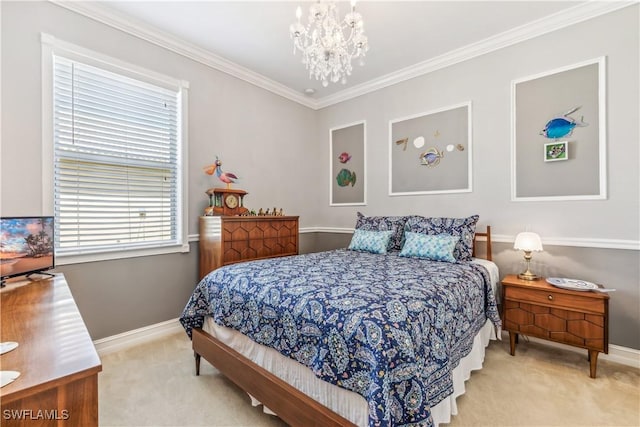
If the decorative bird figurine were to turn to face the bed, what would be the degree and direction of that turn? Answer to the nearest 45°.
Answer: approximately 90° to its left

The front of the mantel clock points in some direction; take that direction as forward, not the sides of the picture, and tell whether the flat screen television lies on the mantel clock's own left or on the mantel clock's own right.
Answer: on the mantel clock's own right

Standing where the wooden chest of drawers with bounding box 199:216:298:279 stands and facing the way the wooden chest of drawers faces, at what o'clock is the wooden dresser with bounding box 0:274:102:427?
The wooden dresser is roughly at 2 o'clock from the wooden chest of drawers.

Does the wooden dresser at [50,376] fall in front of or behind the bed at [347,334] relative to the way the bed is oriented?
in front

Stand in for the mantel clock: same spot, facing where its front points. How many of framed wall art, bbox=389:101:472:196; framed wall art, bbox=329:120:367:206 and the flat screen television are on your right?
1

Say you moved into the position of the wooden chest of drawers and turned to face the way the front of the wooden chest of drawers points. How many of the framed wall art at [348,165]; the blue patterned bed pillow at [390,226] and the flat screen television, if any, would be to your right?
1

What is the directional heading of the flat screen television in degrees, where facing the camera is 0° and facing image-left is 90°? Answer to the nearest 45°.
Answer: approximately 315°

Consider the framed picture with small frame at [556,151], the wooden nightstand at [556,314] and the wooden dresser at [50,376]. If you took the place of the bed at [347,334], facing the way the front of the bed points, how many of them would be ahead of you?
1

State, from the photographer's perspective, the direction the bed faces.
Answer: facing the viewer and to the left of the viewer

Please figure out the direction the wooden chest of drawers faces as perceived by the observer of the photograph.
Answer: facing the viewer and to the right of the viewer

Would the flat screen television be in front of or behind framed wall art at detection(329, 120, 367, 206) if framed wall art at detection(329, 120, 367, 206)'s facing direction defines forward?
in front

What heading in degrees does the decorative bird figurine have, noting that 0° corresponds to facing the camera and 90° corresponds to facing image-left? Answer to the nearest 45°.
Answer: approximately 90°
